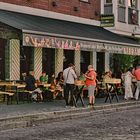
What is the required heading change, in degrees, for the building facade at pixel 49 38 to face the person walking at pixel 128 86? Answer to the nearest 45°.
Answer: approximately 45° to its left

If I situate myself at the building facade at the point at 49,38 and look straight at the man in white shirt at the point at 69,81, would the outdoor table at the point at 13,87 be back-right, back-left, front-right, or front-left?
front-right

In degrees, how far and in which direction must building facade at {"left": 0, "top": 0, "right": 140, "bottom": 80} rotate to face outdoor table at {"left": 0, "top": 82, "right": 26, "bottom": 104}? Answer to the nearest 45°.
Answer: approximately 90° to its right

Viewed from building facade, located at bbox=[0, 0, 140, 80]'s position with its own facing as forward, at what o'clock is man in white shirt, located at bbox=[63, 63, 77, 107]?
The man in white shirt is roughly at 1 o'clock from the building facade.

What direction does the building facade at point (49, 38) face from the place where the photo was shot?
facing the viewer and to the right of the viewer

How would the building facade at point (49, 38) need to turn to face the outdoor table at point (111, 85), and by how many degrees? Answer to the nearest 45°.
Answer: approximately 45° to its left
